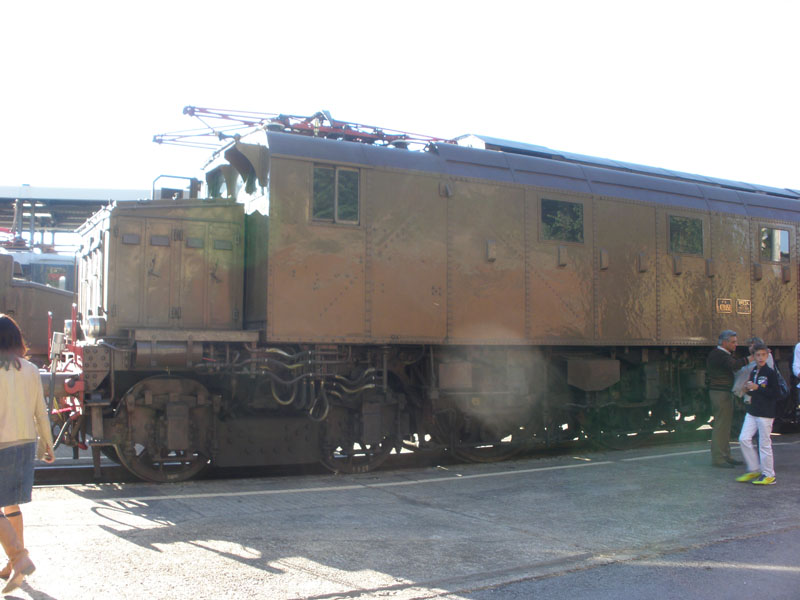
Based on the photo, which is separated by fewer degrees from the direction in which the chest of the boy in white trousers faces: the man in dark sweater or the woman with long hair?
the woman with long hair

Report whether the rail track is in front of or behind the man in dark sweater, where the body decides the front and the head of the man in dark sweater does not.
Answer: behind

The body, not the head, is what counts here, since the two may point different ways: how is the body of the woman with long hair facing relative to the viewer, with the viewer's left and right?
facing away from the viewer and to the left of the viewer

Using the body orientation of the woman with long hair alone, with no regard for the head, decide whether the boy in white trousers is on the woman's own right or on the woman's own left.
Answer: on the woman's own right

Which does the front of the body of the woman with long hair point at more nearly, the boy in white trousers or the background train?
the background train

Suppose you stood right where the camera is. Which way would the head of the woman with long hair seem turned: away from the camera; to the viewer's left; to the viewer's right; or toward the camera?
away from the camera
